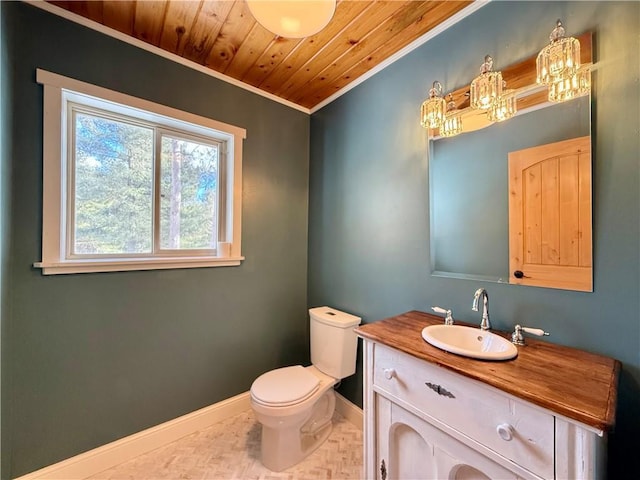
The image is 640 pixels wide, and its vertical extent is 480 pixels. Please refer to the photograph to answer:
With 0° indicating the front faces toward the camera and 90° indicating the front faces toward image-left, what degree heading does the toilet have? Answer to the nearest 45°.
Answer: approximately 45°

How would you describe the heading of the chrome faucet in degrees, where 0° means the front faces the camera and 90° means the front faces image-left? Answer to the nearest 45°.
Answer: approximately 45°

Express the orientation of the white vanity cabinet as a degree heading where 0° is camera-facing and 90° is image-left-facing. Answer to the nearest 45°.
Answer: approximately 45°

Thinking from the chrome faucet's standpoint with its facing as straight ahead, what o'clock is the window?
The window is roughly at 1 o'clock from the chrome faucet.
